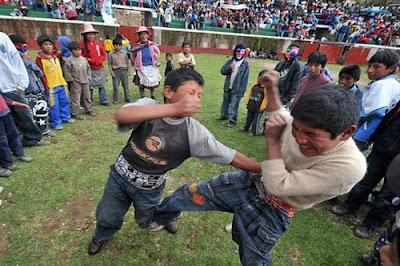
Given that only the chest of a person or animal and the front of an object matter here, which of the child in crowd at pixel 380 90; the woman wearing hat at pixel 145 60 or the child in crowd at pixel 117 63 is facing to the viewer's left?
the child in crowd at pixel 380 90

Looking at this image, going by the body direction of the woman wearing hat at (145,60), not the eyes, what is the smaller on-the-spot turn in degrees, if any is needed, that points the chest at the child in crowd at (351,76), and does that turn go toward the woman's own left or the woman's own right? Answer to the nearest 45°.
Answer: approximately 45° to the woman's own left

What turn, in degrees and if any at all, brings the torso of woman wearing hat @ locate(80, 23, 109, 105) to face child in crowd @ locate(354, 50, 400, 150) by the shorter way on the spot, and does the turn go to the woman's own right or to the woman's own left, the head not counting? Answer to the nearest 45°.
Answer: approximately 45° to the woman's own left

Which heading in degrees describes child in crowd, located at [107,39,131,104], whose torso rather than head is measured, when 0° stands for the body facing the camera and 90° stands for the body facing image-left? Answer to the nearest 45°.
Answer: approximately 0°

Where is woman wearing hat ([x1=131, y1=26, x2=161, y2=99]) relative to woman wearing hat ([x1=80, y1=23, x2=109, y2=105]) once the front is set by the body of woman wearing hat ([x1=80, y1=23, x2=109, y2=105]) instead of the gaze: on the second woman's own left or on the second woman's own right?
on the second woman's own left

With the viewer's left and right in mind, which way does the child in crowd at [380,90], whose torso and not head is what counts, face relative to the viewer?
facing to the left of the viewer

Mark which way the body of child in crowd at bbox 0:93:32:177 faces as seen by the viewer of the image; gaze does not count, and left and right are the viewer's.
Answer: facing to the right of the viewer

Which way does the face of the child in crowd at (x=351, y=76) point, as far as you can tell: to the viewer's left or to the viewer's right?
to the viewer's left

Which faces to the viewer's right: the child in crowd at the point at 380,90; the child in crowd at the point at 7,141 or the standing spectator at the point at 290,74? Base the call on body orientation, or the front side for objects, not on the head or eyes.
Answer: the child in crowd at the point at 7,141
